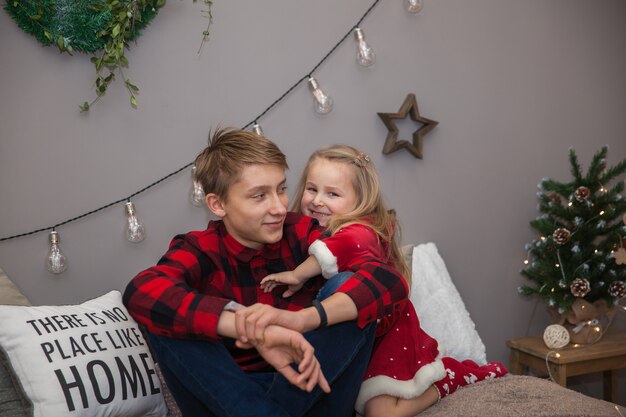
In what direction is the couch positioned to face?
toward the camera

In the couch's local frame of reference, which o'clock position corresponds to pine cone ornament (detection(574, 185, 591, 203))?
The pine cone ornament is roughly at 8 o'clock from the couch.
